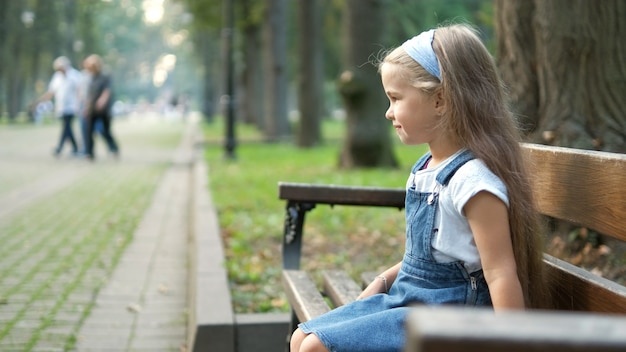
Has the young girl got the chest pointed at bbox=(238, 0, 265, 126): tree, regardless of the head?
no

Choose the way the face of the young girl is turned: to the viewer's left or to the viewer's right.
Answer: to the viewer's left

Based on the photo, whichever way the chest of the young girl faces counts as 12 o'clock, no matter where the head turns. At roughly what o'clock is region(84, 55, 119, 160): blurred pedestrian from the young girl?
The blurred pedestrian is roughly at 2 o'clock from the young girl.

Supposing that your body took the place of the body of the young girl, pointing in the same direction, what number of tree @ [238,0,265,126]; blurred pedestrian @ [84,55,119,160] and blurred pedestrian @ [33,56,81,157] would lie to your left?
0

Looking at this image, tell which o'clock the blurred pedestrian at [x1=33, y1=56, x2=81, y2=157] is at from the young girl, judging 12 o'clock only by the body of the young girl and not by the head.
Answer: The blurred pedestrian is roughly at 2 o'clock from the young girl.

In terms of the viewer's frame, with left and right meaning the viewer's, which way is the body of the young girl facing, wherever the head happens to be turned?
facing to the left of the viewer
